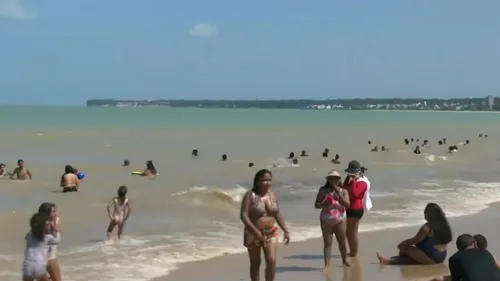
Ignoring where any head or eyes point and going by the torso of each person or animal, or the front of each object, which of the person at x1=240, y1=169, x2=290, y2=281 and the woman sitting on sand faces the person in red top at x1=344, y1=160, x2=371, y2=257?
the woman sitting on sand

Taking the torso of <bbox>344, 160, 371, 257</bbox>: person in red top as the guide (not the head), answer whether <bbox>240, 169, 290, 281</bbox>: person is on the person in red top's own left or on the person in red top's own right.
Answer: on the person in red top's own left

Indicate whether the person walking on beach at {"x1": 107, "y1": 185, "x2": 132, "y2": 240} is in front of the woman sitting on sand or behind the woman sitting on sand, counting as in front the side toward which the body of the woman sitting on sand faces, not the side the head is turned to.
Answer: in front

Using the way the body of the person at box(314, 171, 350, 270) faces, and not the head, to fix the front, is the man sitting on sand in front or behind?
in front

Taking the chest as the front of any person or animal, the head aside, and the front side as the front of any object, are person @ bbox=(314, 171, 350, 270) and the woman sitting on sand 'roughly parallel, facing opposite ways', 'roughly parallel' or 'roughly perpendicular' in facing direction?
roughly perpendicular

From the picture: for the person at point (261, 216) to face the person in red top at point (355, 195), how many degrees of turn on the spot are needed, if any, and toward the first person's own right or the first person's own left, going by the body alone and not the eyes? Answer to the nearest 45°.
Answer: approximately 90° to the first person's own left

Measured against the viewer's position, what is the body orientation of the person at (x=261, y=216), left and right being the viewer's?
facing the viewer and to the right of the viewer

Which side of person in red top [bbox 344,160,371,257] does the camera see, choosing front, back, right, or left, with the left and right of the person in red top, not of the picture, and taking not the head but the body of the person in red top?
left

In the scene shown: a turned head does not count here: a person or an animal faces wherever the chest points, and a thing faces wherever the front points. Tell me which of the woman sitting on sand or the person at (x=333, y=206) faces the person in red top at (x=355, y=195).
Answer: the woman sitting on sand

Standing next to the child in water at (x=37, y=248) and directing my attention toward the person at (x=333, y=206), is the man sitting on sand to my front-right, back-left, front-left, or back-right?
front-right

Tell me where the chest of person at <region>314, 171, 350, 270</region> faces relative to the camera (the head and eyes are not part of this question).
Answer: toward the camera

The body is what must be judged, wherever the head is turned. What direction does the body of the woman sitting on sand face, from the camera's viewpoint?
to the viewer's left
